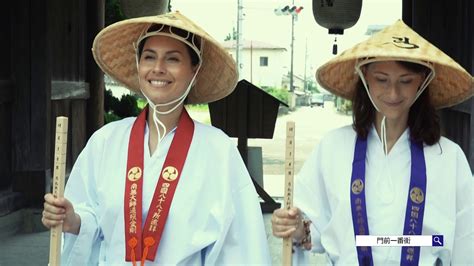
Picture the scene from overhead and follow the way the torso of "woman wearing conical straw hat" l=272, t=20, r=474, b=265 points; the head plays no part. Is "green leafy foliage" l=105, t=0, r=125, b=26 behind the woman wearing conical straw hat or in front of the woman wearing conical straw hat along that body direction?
behind

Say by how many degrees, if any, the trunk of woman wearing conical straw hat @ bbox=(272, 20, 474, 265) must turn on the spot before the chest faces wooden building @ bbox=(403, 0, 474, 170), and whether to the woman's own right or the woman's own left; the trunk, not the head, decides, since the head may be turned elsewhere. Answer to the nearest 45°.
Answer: approximately 180°

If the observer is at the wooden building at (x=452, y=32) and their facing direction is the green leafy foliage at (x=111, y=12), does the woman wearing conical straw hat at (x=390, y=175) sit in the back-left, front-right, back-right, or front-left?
back-left

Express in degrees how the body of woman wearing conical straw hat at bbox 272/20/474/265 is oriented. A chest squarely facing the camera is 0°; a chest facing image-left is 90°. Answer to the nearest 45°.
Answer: approximately 0°
